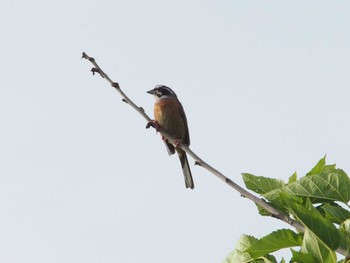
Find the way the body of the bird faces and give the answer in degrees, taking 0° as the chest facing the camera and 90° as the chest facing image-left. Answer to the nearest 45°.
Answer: approximately 45°
